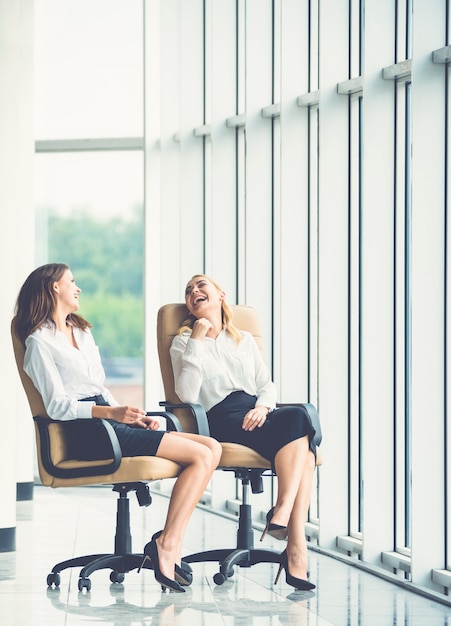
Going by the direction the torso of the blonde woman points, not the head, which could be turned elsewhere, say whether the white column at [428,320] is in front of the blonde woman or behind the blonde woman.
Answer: in front

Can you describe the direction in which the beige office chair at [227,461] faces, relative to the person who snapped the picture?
facing the viewer and to the right of the viewer

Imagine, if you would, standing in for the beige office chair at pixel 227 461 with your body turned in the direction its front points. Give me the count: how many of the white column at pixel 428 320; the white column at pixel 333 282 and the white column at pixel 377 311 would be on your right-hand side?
0

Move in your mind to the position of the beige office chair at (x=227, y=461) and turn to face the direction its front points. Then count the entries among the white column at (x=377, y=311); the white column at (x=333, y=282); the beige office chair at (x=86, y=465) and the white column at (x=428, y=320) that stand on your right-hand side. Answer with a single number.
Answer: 1

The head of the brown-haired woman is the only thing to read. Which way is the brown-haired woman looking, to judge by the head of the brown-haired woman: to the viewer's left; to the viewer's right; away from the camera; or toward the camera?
to the viewer's right

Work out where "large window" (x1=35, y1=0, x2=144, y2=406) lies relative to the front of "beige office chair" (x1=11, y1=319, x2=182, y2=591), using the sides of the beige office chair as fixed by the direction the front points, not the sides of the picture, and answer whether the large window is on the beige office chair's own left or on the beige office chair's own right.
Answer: on the beige office chair's own left

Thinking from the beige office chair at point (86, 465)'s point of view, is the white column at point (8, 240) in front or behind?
behind

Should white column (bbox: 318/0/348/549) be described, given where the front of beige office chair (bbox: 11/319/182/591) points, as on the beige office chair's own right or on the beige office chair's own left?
on the beige office chair's own left

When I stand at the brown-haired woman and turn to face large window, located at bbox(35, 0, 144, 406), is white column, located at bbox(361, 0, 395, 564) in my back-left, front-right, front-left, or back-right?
front-right

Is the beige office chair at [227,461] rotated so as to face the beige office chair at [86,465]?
no

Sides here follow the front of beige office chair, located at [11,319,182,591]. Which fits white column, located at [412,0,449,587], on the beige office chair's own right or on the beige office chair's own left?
on the beige office chair's own left

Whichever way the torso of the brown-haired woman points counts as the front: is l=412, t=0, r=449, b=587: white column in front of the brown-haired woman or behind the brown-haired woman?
in front

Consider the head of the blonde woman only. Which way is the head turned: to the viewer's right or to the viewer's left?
to the viewer's left

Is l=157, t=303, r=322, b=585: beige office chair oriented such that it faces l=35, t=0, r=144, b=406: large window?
no

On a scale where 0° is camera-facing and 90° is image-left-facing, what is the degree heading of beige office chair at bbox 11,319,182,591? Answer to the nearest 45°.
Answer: approximately 315°

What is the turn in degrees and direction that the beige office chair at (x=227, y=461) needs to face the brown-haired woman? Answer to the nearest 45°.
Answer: approximately 90° to its right

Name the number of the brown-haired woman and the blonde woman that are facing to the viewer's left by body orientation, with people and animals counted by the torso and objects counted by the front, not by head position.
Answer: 0
